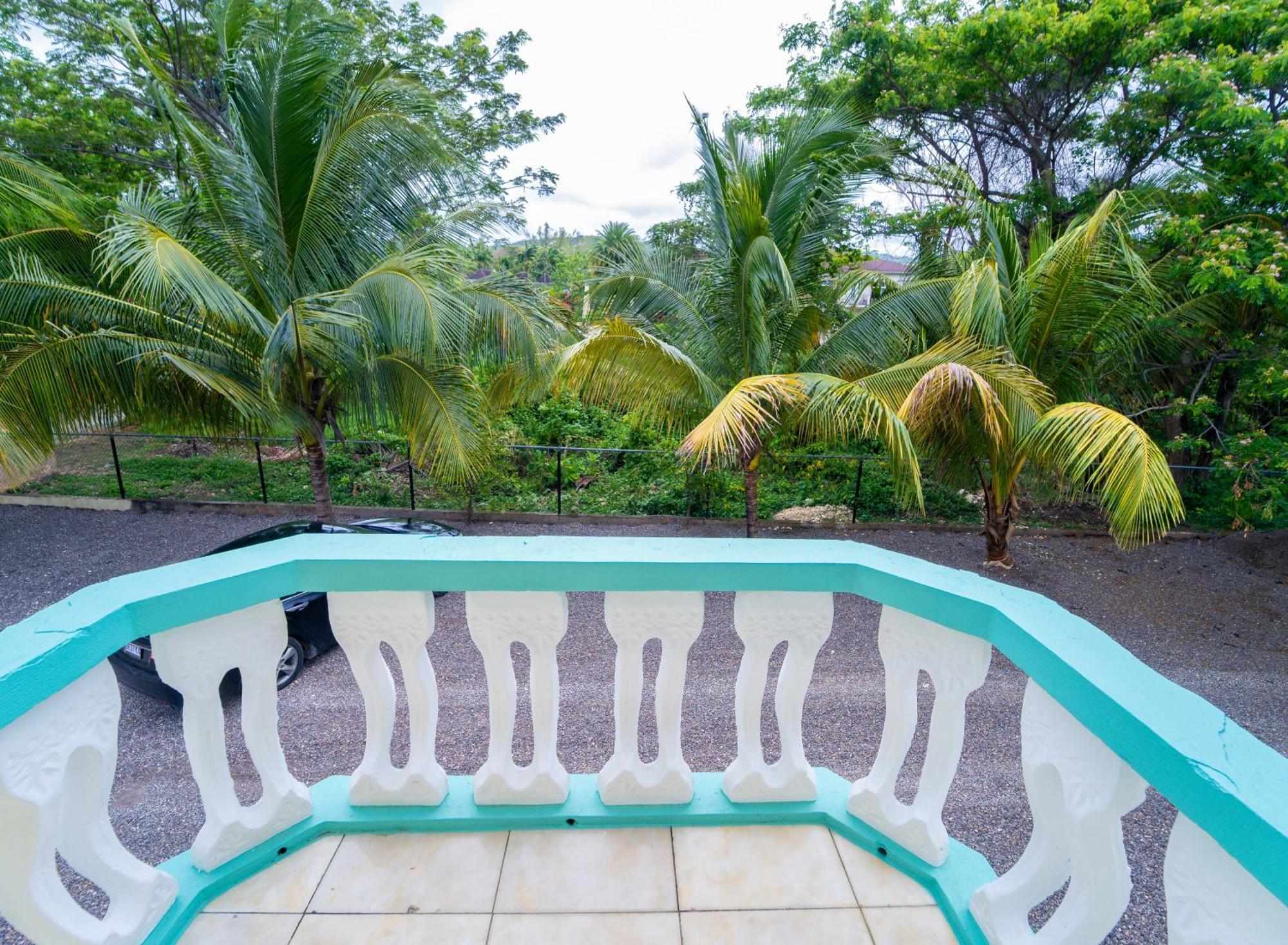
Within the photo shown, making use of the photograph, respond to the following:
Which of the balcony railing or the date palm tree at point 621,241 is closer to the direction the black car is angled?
the date palm tree

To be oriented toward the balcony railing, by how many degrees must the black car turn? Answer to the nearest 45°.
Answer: approximately 135° to its right

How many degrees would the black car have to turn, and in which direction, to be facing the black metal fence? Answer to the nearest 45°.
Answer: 0° — it already faces it

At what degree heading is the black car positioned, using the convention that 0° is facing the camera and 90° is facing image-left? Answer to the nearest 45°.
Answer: approximately 225°

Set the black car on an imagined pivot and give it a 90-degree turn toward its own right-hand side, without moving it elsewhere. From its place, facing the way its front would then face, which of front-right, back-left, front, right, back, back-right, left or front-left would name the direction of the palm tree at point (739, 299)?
front-left

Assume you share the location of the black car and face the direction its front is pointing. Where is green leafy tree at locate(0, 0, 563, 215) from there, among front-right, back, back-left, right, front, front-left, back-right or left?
front-left
